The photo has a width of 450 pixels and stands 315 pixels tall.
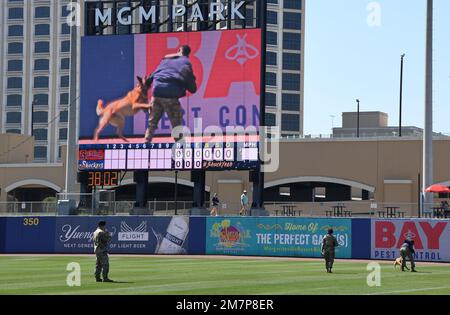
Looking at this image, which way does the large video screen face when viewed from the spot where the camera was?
facing the viewer

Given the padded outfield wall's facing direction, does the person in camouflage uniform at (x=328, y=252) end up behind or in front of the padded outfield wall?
in front

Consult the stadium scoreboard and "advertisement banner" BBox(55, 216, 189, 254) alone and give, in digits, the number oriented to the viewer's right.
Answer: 0

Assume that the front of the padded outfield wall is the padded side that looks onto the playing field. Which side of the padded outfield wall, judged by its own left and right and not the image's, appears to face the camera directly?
front

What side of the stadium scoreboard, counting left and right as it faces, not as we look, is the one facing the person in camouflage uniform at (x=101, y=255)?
front

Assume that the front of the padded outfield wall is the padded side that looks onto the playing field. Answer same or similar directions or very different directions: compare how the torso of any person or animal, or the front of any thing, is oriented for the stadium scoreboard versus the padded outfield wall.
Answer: same or similar directions

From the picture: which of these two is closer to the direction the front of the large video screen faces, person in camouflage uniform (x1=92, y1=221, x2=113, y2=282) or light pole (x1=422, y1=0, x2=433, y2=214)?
the person in camouflage uniform

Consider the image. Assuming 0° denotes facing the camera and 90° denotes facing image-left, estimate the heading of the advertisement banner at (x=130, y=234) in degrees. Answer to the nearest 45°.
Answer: approximately 0°
